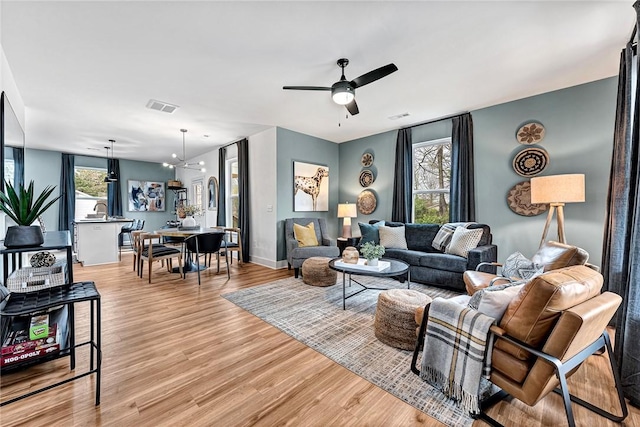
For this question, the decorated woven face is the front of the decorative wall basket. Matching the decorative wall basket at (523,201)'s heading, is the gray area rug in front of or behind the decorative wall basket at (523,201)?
in front

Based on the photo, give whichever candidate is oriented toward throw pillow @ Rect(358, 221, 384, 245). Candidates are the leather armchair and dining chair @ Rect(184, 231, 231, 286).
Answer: the leather armchair

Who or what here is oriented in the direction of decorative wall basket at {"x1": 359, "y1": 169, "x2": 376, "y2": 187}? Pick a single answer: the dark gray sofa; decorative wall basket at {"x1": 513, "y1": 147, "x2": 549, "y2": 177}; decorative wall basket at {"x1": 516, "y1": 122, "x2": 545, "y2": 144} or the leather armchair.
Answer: the leather armchair

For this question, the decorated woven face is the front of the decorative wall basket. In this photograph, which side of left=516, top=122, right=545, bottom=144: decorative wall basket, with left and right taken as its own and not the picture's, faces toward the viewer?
front

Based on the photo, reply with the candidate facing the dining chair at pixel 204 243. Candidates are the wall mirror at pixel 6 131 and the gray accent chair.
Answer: the wall mirror

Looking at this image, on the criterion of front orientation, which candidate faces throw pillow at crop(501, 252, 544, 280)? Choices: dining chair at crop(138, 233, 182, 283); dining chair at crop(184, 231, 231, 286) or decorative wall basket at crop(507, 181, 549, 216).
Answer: the decorative wall basket

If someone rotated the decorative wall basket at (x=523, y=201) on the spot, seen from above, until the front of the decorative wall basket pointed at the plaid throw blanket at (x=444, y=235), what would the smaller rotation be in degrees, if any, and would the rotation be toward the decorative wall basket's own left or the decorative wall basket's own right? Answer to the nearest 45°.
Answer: approximately 90° to the decorative wall basket's own right

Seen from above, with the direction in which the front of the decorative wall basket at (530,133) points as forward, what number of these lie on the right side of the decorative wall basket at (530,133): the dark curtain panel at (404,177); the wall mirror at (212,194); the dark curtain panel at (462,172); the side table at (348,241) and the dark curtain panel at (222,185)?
5

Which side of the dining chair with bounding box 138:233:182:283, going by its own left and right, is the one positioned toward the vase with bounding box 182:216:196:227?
front

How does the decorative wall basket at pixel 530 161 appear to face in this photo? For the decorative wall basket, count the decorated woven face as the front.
toward the camera

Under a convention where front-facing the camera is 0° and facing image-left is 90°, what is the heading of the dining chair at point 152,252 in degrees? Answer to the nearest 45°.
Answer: approximately 225°

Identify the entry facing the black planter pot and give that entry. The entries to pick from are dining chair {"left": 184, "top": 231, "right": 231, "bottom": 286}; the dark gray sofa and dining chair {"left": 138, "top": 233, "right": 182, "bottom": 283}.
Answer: the dark gray sofa

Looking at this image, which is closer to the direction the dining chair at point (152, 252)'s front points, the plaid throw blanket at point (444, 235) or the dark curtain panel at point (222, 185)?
the dark curtain panel
